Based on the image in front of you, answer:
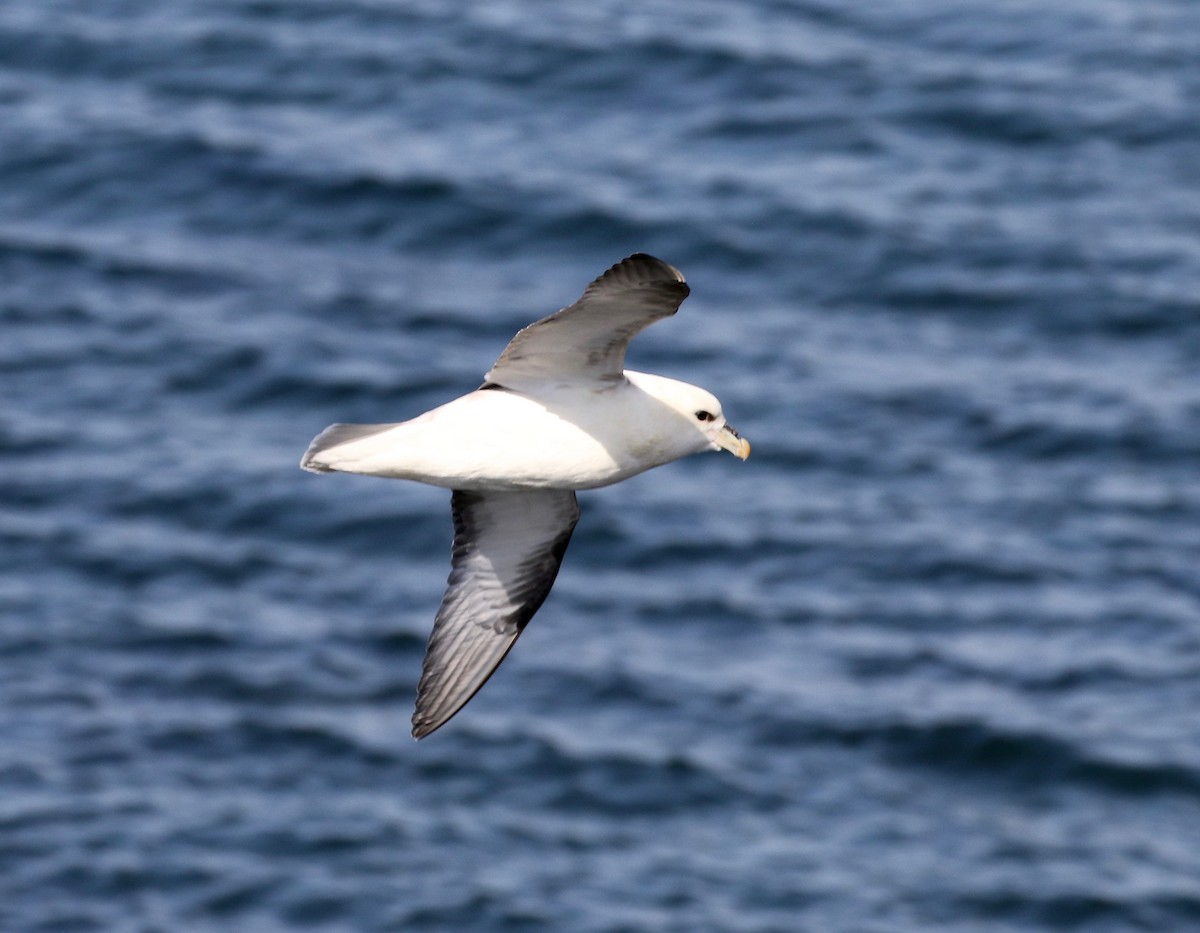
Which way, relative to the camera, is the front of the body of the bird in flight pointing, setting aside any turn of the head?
to the viewer's right
